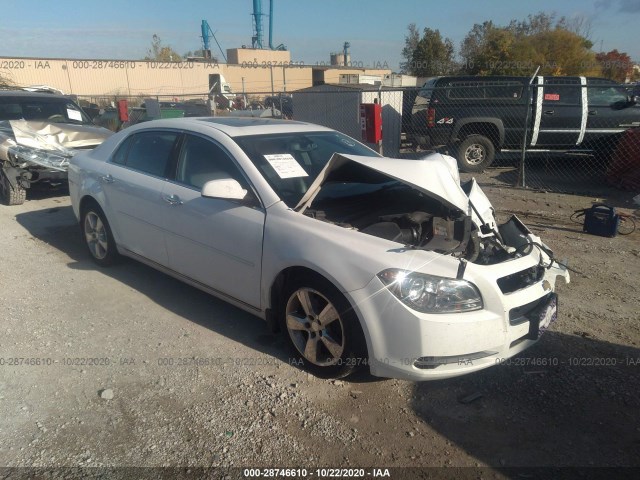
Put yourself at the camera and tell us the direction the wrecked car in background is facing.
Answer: facing the viewer and to the right of the viewer

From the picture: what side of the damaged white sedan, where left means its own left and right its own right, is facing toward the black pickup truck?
left

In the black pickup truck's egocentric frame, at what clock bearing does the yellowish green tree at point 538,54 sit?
The yellowish green tree is roughly at 9 o'clock from the black pickup truck.

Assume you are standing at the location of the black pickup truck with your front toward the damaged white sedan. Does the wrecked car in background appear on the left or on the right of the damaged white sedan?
right

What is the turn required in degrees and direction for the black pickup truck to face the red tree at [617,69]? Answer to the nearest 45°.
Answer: approximately 90° to its left

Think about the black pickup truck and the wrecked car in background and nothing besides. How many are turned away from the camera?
0

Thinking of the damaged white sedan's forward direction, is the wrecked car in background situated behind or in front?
behind

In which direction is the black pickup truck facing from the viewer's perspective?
to the viewer's right

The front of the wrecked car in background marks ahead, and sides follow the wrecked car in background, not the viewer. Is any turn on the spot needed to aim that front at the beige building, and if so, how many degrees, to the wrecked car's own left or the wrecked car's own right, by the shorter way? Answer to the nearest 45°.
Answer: approximately 135° to the wrecked car's own left

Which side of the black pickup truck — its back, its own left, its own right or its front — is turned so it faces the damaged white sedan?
right
